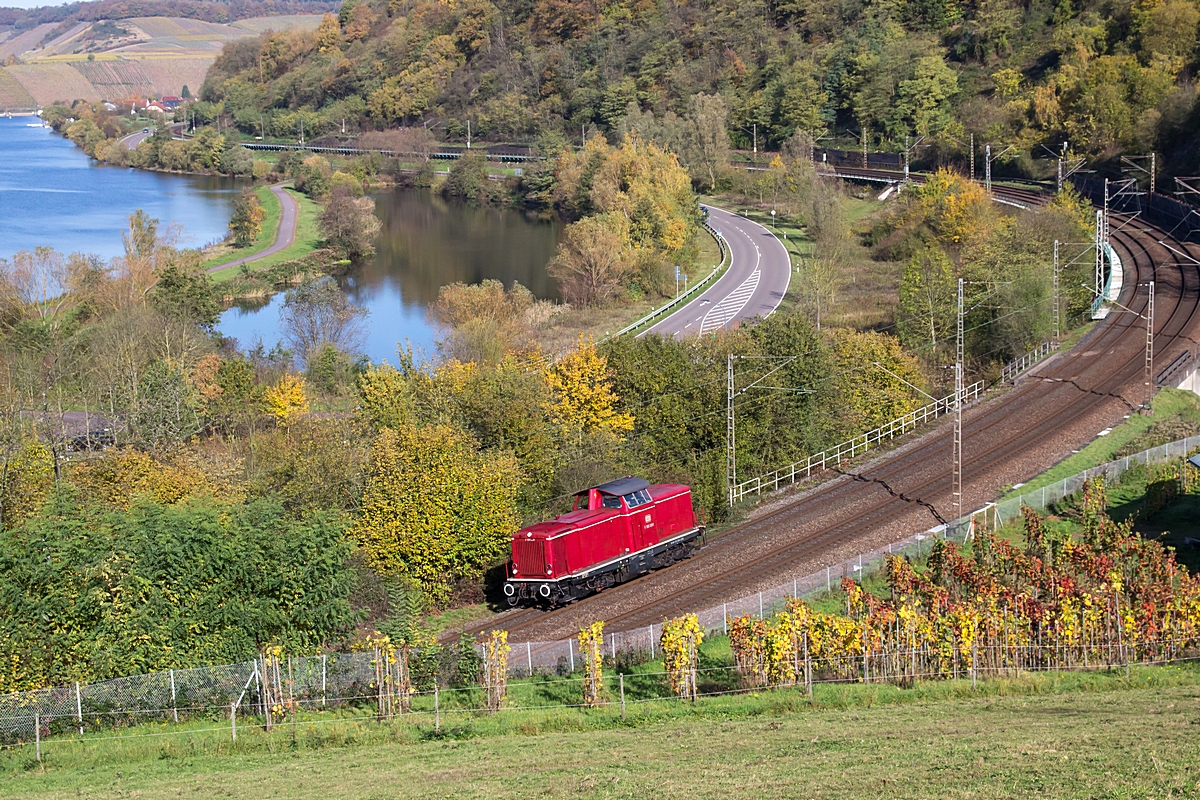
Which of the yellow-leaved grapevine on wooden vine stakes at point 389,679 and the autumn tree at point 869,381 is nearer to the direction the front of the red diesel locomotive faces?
the yellow-leaved grapevine on wooden vine stakes

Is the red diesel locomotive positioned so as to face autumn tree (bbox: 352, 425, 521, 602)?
no

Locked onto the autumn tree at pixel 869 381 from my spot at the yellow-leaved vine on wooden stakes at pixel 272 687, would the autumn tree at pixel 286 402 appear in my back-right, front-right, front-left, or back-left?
front-left

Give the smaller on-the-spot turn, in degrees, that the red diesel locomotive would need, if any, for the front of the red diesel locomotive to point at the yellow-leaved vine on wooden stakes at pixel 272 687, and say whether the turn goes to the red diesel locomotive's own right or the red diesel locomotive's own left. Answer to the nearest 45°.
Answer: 0° — it already faces it

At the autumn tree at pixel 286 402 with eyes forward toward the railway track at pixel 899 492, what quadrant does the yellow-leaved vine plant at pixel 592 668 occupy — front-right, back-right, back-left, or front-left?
front-right

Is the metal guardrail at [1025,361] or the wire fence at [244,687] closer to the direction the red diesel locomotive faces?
the wire fence

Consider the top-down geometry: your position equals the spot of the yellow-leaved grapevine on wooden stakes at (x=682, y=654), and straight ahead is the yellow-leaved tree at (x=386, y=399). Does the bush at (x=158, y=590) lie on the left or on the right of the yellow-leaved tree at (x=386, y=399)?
left

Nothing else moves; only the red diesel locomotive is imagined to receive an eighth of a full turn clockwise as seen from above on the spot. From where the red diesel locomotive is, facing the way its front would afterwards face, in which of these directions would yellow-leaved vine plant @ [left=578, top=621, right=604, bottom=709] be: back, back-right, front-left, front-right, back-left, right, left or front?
left

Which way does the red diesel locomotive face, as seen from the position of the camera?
facing the viewer and to the left of the viewer

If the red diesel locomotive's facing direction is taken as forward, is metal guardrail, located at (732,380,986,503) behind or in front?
behind

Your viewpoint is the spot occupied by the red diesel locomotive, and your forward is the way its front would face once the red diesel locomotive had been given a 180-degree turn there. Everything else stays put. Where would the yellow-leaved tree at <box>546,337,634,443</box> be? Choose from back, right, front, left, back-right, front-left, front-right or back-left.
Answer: front-left

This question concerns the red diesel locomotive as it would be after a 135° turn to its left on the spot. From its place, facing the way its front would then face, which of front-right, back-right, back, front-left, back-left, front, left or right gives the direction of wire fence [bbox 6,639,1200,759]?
right

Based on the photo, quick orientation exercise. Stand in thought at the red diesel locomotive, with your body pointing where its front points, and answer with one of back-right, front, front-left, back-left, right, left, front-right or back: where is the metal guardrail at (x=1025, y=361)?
back

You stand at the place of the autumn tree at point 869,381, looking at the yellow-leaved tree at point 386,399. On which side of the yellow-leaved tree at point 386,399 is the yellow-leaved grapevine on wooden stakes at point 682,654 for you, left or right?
left

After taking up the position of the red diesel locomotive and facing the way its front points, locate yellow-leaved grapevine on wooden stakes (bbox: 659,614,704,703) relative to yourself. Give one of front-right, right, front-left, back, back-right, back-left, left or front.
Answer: front-left

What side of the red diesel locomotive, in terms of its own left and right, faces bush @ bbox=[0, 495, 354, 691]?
front

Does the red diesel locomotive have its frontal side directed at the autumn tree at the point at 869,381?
no
